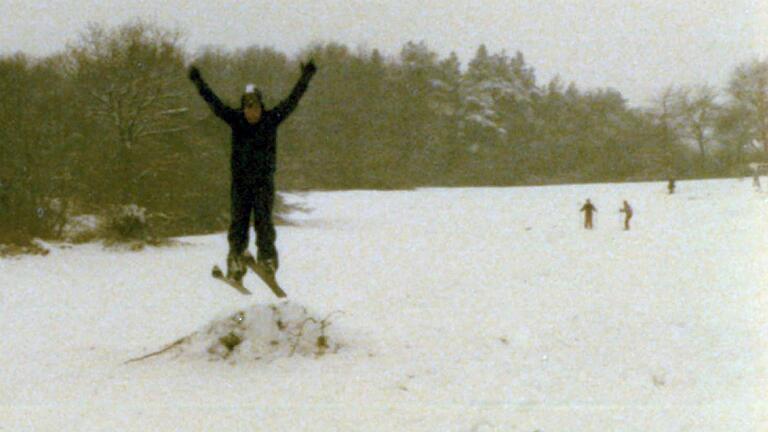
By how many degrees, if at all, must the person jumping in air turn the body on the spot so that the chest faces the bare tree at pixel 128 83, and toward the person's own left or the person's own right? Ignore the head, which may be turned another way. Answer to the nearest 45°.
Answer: approximately 180°

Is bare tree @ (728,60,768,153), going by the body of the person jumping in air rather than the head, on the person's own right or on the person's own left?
on the person's own left

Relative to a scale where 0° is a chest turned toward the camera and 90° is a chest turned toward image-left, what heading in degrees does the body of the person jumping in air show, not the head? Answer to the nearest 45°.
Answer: approximately 0°
